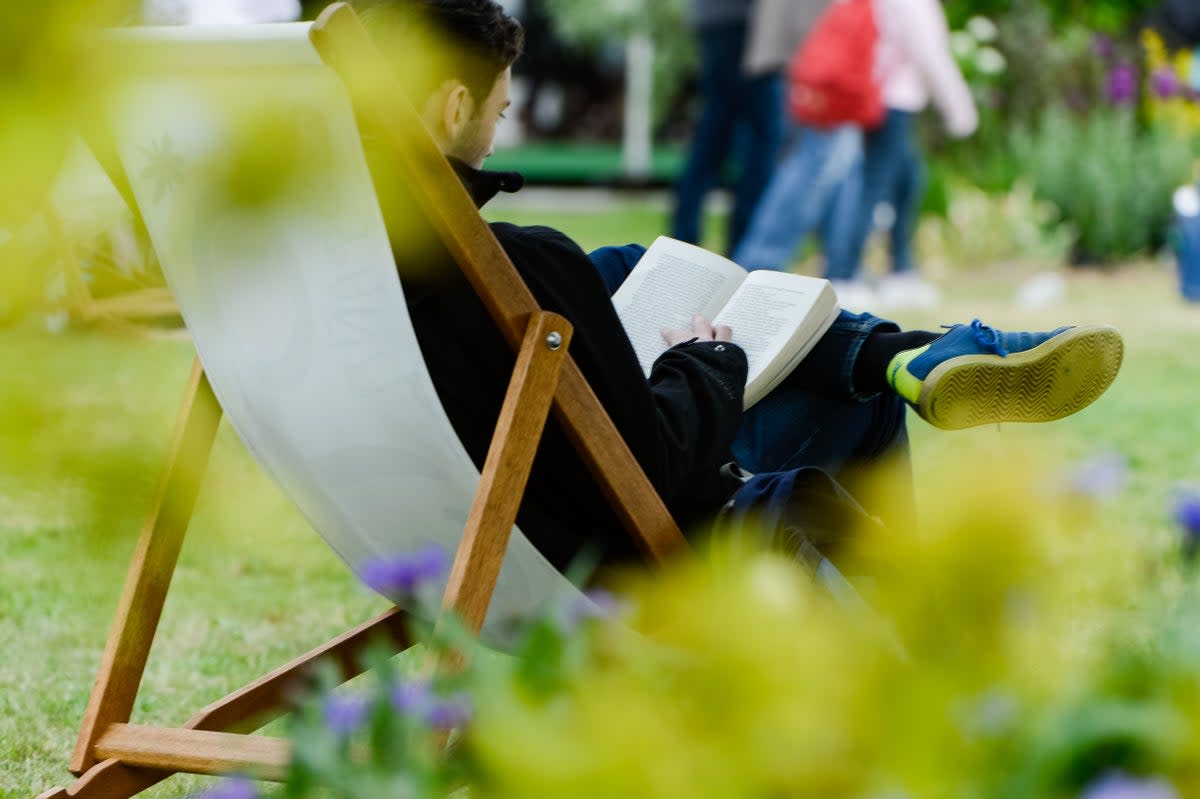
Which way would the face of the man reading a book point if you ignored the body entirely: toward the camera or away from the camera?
away from the camera

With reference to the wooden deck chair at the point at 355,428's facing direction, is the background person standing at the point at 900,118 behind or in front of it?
in front

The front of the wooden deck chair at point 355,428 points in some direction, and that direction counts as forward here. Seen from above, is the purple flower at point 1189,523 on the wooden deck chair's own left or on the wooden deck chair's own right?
on the wooden deck chair's own right

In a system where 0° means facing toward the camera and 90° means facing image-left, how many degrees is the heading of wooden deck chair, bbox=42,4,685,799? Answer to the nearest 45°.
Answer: approximately 225°

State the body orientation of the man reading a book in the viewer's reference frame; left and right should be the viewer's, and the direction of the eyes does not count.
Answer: facing away from the viewer and to the right of the viewer

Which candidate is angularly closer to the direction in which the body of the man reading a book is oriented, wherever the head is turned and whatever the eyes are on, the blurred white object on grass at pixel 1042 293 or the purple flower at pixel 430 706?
the blurred white object on grass

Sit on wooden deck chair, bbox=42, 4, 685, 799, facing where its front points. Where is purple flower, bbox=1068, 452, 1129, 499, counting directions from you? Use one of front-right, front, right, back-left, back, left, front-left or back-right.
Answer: right
